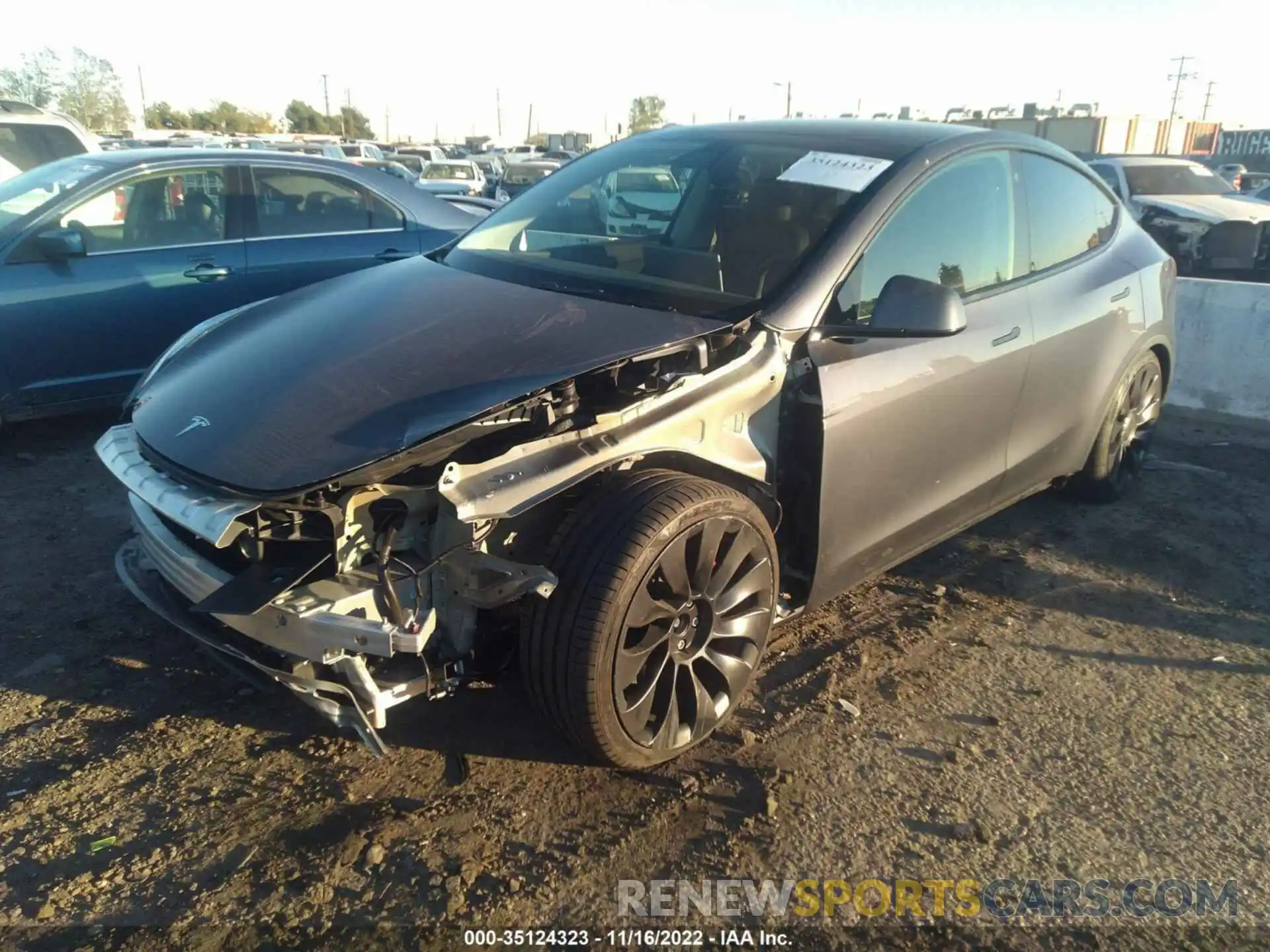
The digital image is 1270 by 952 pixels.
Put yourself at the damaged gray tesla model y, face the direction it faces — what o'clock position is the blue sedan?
The blue sedan is roughly at 3 o'clock from the damaged gray tesla model y.

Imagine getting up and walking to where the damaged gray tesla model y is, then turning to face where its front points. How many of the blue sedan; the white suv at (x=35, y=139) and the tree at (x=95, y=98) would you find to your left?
0

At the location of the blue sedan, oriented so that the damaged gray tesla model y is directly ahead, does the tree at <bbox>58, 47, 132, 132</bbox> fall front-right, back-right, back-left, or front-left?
back-left

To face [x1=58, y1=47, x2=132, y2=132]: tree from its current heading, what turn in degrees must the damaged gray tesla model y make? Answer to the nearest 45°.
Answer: approximately 90° to its right

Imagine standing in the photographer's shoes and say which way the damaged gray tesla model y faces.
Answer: facing the viewer and to the left of the viewer

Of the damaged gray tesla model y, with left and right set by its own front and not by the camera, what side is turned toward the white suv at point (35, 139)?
right
